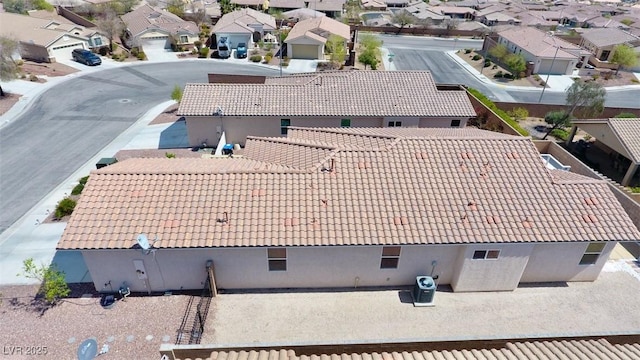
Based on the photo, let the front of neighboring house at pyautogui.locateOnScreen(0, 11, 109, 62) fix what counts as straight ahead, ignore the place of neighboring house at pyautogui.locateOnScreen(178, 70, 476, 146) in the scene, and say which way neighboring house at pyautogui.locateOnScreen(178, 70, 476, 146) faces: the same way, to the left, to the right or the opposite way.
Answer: the opposite way

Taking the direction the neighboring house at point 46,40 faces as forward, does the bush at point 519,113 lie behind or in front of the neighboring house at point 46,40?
in front

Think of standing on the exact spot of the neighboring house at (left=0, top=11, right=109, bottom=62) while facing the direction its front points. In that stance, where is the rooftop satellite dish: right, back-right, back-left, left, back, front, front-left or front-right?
front-right

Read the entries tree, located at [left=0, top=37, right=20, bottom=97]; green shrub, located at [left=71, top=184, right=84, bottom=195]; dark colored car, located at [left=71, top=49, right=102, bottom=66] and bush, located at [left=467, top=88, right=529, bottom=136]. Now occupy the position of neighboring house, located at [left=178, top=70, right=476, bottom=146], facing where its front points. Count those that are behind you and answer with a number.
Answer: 1

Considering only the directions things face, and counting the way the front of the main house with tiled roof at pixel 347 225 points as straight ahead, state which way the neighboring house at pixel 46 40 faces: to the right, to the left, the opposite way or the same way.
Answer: the opposite way

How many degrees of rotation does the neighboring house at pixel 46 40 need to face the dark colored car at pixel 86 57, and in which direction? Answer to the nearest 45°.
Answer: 0° — it already faces it

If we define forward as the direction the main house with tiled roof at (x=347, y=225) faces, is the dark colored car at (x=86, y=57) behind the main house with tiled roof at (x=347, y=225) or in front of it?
in front
